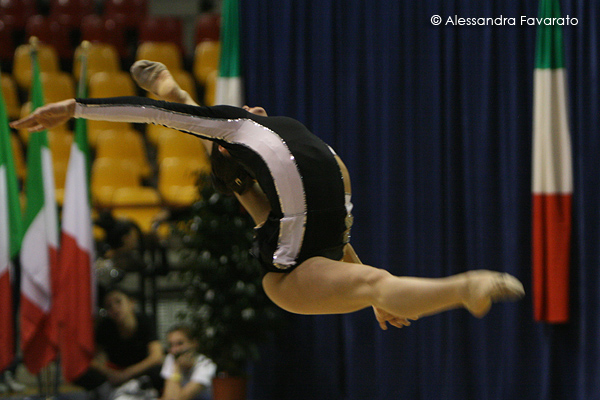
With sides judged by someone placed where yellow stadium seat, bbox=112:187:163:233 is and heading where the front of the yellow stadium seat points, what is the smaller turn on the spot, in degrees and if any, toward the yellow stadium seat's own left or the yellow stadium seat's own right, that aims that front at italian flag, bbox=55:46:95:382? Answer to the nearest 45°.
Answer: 0° — it already faces it

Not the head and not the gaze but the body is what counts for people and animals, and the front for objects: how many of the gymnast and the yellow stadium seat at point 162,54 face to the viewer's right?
1

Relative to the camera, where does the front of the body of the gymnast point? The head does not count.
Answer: to the viewer's right

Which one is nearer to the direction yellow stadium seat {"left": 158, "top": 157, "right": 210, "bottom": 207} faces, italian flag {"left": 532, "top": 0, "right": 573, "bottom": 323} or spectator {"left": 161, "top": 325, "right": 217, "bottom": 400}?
the spectator

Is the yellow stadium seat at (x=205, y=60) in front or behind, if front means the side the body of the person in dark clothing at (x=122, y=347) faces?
behind

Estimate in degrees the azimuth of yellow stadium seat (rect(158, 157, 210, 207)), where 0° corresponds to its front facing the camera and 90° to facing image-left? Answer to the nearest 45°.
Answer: approximately 0°

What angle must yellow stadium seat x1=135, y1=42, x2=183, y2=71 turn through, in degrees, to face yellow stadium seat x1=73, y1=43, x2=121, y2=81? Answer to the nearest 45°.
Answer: approximately 90° to its right

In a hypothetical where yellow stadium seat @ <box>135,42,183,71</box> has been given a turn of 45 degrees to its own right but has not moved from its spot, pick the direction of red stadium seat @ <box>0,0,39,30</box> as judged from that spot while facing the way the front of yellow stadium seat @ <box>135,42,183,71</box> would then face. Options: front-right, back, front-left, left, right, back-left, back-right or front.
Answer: right

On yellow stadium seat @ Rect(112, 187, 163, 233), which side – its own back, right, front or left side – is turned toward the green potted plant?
front
